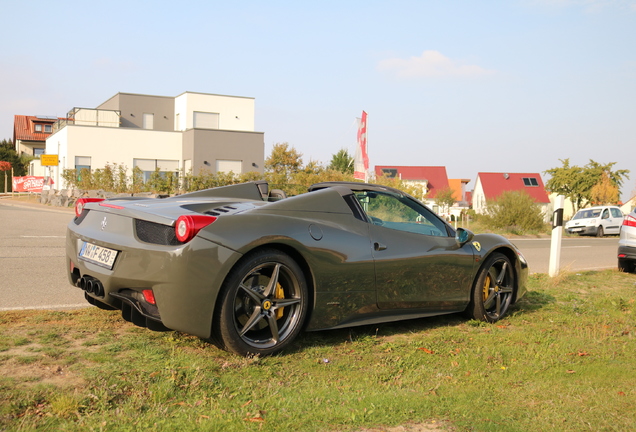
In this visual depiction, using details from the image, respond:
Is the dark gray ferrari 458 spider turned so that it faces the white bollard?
yes

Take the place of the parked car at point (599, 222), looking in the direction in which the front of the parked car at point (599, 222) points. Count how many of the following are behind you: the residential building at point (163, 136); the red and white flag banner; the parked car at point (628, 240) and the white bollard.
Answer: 0

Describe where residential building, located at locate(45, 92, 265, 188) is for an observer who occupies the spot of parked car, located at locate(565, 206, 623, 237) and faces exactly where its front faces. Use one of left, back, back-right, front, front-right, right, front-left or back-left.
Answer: front-right

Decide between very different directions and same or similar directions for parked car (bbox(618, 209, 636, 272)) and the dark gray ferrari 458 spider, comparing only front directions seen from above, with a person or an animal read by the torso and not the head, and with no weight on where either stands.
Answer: same or similar directions

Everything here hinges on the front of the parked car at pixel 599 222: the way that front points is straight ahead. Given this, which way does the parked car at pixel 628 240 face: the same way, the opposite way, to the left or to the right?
the opposite way

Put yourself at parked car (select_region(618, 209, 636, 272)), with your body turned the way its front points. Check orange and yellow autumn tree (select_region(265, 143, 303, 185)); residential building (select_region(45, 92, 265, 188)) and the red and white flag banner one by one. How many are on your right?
0

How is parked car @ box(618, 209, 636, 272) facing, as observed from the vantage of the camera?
facing away from the viewer and to the right of the viewer

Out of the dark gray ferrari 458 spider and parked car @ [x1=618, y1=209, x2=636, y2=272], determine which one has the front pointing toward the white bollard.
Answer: the dark gray ferrari 458 spider

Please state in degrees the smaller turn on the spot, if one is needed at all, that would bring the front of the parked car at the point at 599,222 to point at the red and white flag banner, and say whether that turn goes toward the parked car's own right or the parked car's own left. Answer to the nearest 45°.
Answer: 0° — it already faces it

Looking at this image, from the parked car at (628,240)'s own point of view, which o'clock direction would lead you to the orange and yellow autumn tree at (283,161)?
The orange and yellow autumn tree is roughly at 9 o'clock from the parked car.

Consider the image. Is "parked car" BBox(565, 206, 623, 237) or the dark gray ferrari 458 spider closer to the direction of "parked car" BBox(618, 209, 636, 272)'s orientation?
the parked car

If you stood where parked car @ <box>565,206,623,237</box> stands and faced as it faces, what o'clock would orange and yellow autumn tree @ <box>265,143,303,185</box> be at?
The orange and yellow autumn tree is roughly at 2 o'clock from the parked car.

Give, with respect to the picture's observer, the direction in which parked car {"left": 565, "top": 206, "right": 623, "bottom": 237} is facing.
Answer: facing the viewer and to the left of the viewer

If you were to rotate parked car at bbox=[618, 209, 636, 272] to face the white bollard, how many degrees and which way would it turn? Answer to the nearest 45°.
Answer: approximately 180°

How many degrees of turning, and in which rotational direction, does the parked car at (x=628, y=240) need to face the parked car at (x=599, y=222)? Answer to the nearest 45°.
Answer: approximately 45° to its left

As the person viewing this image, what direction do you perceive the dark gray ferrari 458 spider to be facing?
facing away from the viewer and to the right of the viewer

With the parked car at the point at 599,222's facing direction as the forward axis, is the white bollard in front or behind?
in front

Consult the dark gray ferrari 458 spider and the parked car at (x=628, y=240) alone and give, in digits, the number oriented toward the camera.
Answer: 0
